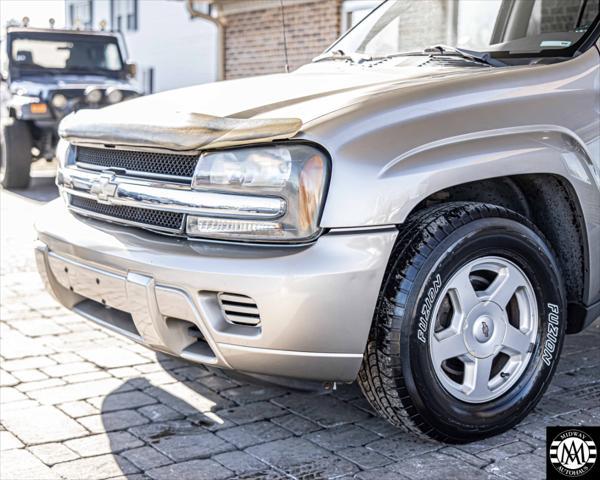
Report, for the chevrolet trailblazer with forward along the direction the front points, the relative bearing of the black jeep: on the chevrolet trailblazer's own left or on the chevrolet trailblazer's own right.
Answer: on the chevrolet trailblazer's own right

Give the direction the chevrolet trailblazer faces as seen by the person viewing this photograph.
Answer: facing the viewer and to the left of the viewer
